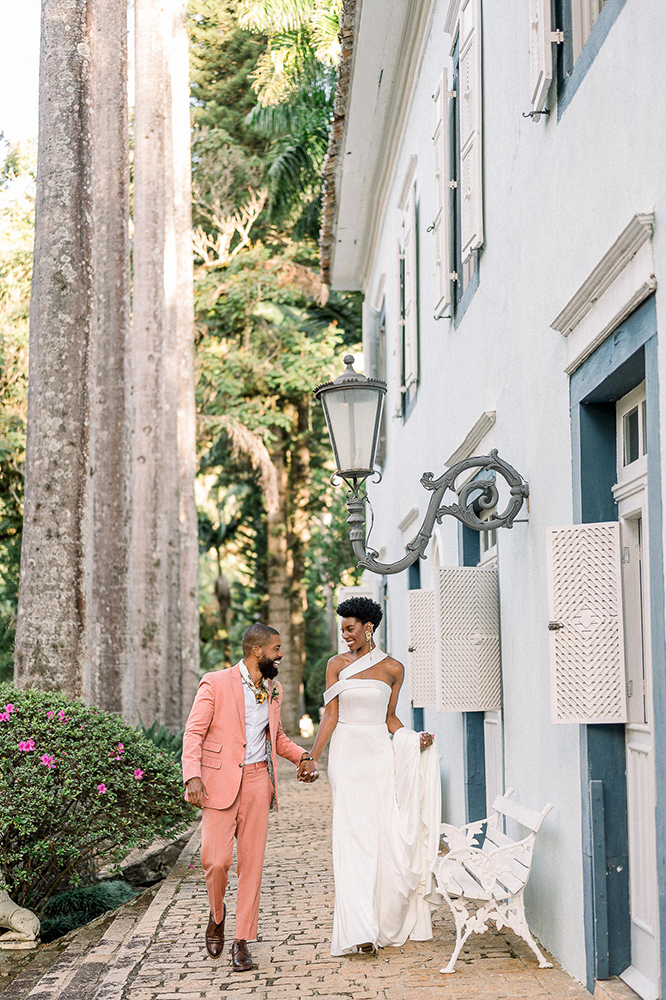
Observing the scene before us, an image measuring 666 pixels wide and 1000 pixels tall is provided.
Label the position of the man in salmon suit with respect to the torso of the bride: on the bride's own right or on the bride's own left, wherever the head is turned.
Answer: on the bride's own right

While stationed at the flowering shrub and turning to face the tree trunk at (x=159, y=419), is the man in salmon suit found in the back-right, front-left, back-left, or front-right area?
back-right

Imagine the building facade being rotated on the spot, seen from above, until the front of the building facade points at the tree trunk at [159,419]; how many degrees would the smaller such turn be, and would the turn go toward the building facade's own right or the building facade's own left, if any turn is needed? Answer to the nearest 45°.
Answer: approximately 45° to the building facade's own right

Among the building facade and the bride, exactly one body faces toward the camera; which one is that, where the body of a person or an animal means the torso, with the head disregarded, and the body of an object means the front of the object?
the bride

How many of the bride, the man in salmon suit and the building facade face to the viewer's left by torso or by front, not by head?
1

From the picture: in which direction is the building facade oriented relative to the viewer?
to the viewer's left

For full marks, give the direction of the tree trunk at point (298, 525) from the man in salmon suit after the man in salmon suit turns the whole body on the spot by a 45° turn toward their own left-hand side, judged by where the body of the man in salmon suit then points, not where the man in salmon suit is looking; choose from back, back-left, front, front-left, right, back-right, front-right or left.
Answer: left

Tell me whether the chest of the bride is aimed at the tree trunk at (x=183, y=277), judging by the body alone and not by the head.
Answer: no

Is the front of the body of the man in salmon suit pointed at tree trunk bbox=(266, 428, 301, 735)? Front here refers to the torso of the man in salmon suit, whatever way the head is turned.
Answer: no

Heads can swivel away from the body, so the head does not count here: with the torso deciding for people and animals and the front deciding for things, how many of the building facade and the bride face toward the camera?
1

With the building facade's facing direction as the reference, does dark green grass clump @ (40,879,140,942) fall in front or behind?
in front

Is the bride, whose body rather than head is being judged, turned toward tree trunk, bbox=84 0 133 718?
no

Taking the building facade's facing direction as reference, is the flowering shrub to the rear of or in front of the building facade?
in front

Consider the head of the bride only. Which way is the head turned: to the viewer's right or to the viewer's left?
to the viewer's left

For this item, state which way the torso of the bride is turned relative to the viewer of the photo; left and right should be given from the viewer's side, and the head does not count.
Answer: facing the viewer

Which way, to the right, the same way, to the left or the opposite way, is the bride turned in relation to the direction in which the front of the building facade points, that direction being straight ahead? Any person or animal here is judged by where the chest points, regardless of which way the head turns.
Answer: to the left

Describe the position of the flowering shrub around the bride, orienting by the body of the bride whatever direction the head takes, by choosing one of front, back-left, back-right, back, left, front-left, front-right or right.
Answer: back-right

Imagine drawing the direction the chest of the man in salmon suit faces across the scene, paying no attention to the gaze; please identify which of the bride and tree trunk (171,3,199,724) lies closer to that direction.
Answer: the bride

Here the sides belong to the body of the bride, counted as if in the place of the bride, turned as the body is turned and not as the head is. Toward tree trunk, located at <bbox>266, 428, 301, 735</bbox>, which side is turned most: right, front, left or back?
back
